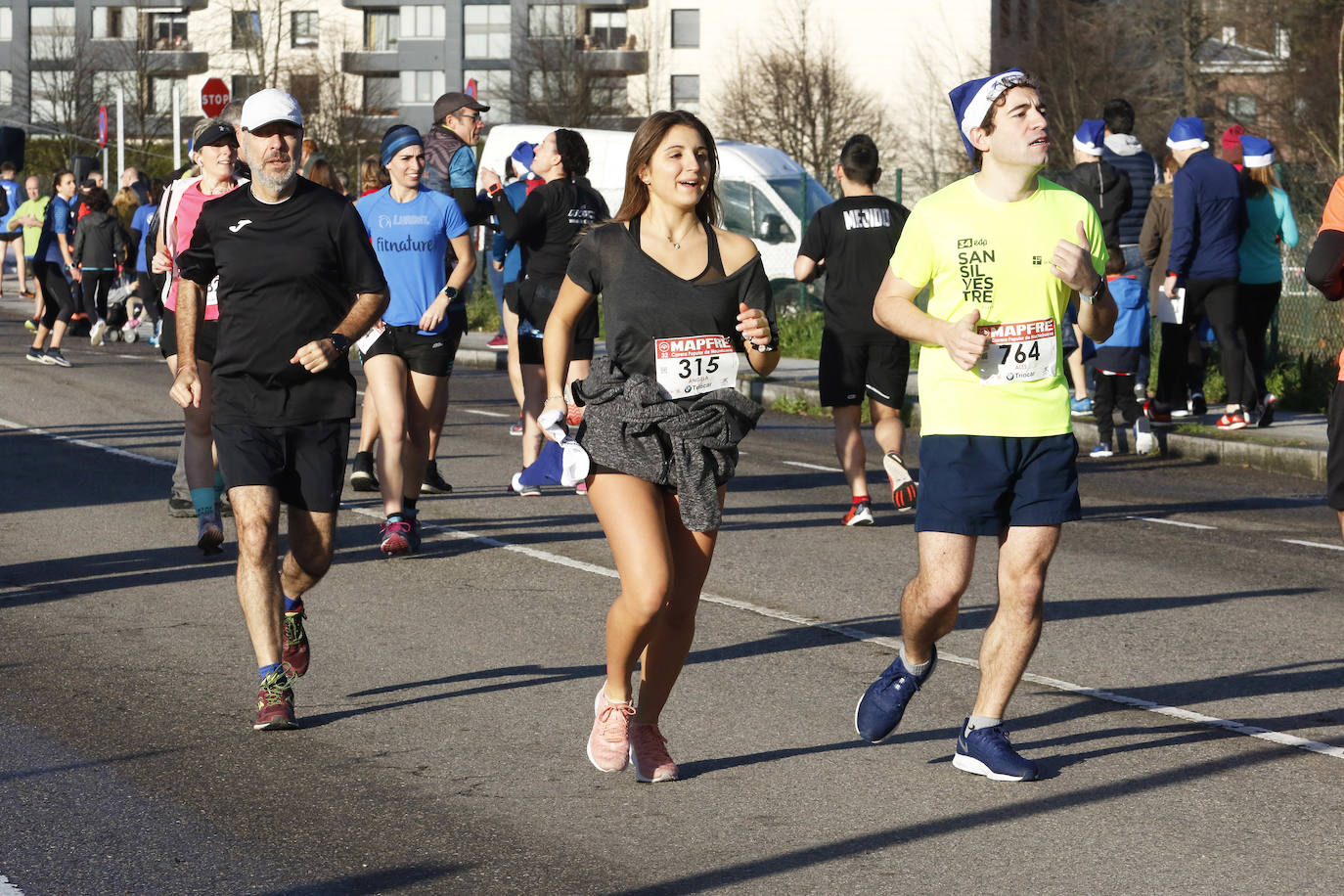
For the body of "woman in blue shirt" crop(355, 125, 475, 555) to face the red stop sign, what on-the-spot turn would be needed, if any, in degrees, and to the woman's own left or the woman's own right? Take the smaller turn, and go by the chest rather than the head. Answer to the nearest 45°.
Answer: approximately 180°

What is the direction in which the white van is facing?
to the viewer's right

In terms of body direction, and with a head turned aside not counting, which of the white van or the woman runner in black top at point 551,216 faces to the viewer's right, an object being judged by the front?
the white van

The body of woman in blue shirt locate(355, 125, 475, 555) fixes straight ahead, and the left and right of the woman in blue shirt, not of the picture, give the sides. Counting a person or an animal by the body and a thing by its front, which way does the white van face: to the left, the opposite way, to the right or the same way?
to the left

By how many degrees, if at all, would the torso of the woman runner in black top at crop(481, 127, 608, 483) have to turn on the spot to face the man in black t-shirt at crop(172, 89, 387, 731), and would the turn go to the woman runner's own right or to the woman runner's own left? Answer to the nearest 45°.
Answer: approximately 135° to the woman runner's own left
